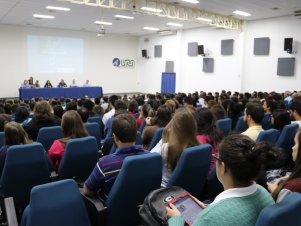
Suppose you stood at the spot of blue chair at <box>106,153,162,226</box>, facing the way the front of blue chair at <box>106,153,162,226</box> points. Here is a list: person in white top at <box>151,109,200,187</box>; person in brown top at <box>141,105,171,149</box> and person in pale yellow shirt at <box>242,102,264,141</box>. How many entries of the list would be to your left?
0

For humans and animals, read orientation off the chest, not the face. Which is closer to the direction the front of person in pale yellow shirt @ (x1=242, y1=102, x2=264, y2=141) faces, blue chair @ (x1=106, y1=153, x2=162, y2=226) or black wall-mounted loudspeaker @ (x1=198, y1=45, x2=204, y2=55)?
the black wall-mounted loudspeaker

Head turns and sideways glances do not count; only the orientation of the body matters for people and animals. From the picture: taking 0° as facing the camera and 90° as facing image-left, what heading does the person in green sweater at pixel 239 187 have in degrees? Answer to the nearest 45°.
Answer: approximately 135°

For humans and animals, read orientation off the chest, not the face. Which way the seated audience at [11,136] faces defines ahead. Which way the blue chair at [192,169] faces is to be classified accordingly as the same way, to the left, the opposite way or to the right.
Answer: the same way

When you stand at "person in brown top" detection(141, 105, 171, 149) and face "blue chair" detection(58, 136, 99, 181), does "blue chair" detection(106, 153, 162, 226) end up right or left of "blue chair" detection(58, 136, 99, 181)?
left

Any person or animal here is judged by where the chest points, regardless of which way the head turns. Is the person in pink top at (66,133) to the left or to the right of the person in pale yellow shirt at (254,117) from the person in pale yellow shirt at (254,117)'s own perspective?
on their left

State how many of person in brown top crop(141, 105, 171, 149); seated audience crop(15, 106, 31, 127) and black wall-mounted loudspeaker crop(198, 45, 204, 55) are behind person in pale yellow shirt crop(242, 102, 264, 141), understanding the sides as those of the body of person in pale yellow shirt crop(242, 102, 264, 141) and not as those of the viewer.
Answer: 0

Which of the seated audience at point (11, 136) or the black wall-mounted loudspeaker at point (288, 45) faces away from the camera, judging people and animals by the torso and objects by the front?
the seated audience

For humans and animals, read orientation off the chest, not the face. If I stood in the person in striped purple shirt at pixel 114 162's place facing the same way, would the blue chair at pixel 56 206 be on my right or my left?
on my left

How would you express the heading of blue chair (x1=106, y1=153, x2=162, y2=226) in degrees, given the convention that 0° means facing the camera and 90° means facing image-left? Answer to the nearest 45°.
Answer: approximately 135°

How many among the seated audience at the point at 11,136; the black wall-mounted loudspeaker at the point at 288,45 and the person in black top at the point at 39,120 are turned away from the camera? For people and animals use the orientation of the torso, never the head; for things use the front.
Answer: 2

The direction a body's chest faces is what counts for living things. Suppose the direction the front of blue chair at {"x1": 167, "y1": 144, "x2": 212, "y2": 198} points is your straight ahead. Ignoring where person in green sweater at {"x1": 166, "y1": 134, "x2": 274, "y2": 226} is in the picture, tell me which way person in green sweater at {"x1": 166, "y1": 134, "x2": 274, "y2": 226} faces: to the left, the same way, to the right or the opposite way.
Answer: the same way

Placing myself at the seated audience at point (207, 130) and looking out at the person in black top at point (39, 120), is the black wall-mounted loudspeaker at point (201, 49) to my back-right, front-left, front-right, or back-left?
front-right

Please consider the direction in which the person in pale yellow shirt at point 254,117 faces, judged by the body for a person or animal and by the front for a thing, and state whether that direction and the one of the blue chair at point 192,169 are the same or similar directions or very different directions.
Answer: same or similar directions

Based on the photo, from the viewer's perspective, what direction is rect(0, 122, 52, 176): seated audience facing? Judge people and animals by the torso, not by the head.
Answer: away from the camera

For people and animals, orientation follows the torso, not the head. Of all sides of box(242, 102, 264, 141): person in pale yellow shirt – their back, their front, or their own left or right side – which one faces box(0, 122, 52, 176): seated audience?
left
